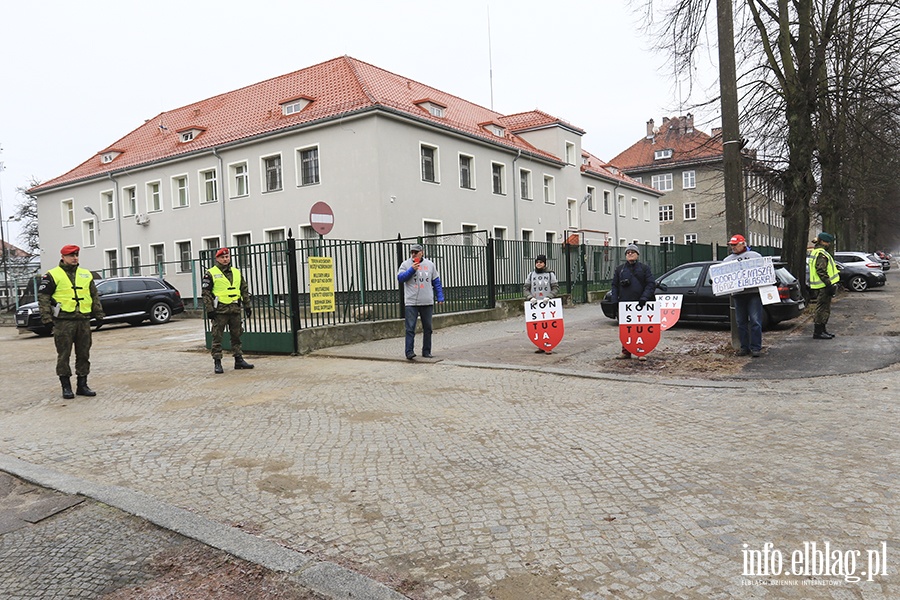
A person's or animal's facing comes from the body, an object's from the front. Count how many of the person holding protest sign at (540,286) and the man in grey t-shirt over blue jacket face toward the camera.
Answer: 2

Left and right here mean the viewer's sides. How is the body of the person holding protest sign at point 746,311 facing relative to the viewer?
facing the viewer and to the left of the viewer

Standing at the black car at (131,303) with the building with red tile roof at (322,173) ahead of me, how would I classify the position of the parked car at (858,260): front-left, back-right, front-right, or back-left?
front-right

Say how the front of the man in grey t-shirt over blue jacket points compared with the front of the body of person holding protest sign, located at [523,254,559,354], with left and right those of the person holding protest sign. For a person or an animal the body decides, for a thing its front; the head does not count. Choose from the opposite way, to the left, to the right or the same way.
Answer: the same way

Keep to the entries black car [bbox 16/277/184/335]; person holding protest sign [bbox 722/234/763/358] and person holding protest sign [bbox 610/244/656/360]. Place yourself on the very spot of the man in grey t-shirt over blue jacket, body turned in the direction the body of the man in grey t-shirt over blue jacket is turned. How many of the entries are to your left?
2

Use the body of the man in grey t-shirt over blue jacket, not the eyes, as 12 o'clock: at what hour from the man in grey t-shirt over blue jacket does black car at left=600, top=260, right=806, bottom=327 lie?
The black car is roughly at 8 o'clock from the man in grey t-shirt over blue jacket.

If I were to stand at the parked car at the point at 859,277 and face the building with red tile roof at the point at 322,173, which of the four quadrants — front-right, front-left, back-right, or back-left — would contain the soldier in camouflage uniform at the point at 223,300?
front-left

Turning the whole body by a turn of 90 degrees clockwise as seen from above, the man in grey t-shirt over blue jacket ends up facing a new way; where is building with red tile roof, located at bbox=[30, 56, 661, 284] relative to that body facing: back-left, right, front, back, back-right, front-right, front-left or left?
right

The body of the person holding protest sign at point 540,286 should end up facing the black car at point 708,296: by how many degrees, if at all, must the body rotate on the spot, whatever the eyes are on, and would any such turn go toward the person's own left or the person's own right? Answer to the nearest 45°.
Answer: approximately 135° to the person's own left

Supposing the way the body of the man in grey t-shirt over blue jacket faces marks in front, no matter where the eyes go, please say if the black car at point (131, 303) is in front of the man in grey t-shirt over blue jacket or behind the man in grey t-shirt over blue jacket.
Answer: behind

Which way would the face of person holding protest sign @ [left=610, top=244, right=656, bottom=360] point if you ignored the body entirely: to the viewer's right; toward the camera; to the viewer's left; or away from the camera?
toward the camera

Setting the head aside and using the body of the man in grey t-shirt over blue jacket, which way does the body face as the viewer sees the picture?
toward the camera

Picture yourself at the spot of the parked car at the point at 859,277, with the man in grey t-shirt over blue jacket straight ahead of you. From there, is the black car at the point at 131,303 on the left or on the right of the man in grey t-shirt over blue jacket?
right
